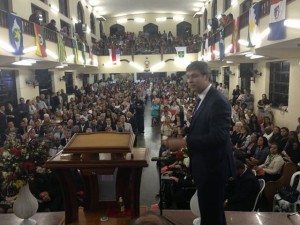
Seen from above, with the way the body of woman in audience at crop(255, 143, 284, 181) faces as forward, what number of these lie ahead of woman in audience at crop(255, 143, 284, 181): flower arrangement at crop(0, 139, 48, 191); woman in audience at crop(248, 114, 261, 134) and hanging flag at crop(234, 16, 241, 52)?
1

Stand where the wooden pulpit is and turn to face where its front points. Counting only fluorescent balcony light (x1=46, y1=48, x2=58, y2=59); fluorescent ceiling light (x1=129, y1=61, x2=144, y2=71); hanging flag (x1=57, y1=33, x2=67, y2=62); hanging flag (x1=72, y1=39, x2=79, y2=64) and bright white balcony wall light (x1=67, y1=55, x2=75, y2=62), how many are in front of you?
5

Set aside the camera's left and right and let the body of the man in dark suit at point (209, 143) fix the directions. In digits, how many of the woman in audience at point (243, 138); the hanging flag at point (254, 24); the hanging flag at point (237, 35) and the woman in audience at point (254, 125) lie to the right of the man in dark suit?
4

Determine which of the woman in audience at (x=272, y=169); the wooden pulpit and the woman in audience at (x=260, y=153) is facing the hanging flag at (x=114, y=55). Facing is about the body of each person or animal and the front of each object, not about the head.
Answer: the wooden pulpit

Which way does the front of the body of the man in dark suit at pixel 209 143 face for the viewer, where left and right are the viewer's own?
facing to the left of the viewer

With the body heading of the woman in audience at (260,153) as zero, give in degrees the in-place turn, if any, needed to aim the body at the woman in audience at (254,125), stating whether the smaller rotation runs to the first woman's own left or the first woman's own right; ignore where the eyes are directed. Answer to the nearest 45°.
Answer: approximately 135° to the first woman's own right

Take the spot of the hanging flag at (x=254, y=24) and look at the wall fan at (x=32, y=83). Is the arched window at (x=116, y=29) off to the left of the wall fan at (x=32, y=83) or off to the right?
right

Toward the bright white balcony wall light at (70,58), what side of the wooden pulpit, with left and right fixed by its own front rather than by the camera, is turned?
front

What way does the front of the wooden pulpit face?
away from the camera

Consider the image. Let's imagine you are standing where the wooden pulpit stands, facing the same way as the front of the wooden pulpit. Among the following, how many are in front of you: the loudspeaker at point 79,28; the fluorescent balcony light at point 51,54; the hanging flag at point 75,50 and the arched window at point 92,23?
4

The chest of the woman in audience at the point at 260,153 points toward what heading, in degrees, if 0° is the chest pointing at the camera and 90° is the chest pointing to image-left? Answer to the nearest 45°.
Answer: approximately 45°

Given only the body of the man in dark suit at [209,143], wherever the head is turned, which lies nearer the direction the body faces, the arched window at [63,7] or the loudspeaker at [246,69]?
the arched window

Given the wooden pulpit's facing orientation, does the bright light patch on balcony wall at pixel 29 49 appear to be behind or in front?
in front

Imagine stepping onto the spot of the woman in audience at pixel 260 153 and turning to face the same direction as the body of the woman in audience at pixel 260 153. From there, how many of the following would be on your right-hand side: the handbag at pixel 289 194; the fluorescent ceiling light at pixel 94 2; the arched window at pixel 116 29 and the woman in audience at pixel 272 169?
2
